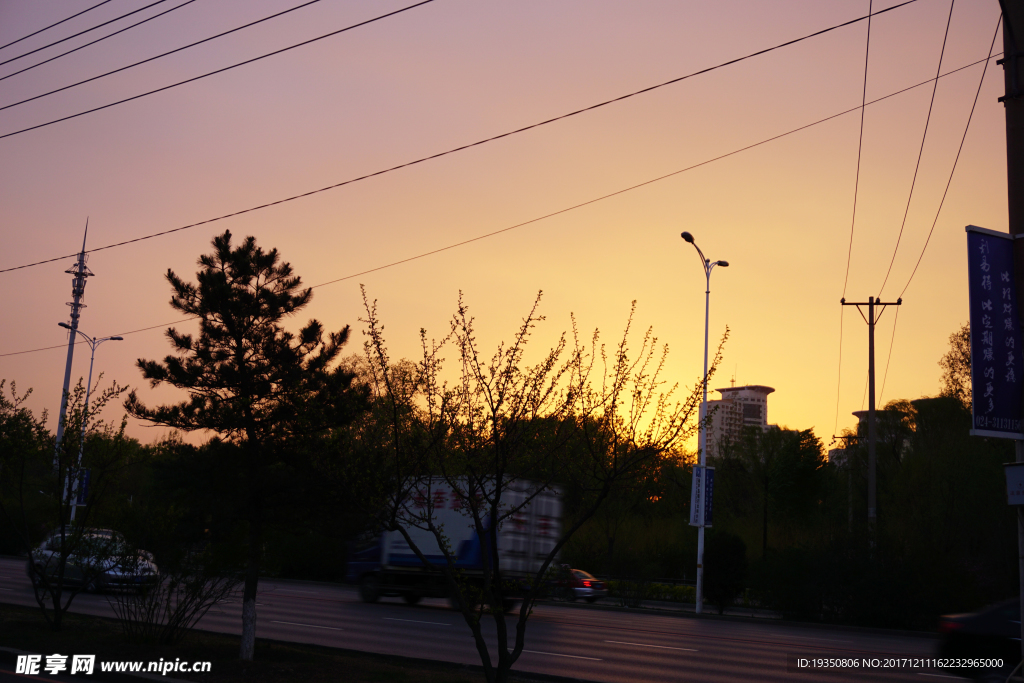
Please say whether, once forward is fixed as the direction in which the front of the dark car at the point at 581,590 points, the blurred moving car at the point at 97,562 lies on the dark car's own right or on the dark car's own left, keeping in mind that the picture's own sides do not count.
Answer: on the dark car's own left
